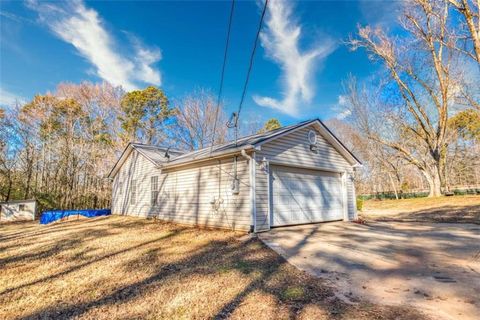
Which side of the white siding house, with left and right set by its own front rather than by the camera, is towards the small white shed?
back

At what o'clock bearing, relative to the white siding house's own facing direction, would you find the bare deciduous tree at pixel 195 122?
The bare deciduous tree is roughly at 7 o'clock from the white siding house.

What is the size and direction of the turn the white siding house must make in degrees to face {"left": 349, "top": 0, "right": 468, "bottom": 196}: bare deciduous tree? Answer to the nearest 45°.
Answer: approximately 90° to its left

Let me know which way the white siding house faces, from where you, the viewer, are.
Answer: facing the viewer and to the right of the viewer

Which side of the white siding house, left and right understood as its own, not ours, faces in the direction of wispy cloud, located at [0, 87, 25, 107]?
back

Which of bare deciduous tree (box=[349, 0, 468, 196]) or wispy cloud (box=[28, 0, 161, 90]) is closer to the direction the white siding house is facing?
the bare deciduous tree

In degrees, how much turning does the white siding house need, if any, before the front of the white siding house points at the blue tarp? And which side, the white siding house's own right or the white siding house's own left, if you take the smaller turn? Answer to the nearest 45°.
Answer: approximately 180°

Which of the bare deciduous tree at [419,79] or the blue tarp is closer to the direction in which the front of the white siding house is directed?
the bare deciduous tree
